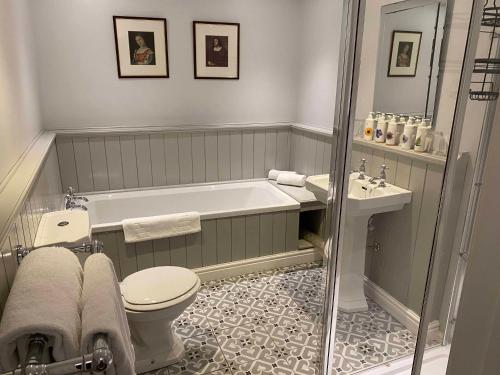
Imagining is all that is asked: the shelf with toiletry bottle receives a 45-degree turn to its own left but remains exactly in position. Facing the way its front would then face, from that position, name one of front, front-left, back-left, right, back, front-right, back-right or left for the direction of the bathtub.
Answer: right

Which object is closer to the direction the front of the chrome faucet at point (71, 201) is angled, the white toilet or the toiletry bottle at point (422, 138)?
the toiletry bottle

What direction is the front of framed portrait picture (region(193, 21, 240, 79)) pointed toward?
toward the camera

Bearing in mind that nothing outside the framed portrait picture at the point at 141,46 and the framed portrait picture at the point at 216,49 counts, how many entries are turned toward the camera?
2

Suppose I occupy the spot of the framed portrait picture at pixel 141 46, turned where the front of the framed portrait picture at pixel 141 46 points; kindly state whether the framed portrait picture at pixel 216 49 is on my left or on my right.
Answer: on my left

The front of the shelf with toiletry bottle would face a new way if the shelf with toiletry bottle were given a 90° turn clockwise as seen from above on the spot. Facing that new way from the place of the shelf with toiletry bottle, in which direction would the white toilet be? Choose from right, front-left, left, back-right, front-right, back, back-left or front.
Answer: left

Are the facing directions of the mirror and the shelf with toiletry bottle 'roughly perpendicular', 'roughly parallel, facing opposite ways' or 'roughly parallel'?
roughly parallel

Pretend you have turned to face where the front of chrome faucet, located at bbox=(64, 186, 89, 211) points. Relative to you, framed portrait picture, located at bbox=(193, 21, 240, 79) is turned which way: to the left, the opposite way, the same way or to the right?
to the right

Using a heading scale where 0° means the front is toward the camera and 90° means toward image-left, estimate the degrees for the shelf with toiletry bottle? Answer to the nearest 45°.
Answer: approximately 45°

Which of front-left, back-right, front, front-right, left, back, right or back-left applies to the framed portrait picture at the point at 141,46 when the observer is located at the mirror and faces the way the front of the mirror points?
front-right

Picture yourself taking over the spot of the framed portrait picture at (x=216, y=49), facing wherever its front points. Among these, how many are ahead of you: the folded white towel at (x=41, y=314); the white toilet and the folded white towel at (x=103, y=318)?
3

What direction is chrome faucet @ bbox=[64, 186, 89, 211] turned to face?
to the viewer's right

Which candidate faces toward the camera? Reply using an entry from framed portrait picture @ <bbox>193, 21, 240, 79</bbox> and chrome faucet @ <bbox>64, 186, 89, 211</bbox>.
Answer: the framed portrait picture

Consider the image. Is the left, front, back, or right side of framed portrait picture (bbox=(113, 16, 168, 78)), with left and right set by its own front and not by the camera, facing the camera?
front

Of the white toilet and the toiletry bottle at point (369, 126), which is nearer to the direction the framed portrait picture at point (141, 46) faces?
the white toilet

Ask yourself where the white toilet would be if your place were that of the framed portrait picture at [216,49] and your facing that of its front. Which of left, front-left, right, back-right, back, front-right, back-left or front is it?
front

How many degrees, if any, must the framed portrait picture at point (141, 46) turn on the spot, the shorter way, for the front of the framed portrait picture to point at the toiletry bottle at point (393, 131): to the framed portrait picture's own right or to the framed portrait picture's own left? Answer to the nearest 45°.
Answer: approximately 45° to the framed portrait picture's own left
